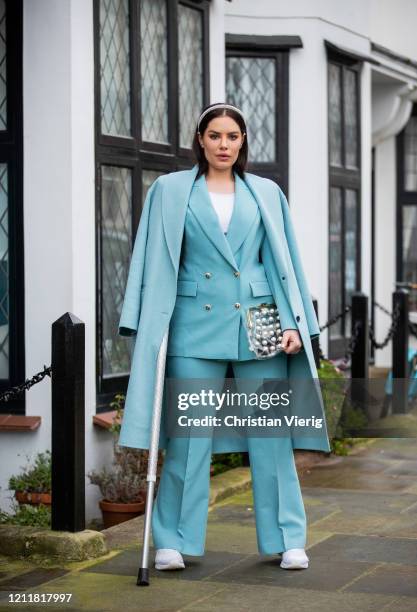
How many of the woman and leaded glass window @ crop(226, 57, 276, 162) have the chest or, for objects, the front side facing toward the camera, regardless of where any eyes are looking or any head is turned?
2

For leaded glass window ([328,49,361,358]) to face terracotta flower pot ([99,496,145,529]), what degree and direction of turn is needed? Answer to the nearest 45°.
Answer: approximately 45° to its right

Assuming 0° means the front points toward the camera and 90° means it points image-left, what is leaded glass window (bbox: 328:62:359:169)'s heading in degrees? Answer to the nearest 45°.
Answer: approximately 315°

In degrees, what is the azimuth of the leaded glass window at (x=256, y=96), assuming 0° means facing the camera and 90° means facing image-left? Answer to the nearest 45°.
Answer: approximately 0°

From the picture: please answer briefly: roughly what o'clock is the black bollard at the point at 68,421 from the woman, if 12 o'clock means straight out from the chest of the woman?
The black bollard is roughly at 4 o'clock from the woman.

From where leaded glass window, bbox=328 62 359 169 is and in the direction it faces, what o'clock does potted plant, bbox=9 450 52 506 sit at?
The potted plant is roughly at 2 o'clock from the leaded glass window.

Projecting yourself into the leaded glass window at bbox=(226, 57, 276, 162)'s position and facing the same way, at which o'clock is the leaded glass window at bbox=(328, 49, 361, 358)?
the leaded glass window at bbox=(328, 49, 361, 358) is roughly at 8 o'clock from the leaded glass window at bbox=(226, 57, 276, 162).

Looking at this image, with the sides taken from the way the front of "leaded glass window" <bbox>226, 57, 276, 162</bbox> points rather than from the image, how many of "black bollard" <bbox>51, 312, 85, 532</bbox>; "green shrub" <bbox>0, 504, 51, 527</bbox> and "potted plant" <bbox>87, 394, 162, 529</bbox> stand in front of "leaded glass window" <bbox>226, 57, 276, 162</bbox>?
3

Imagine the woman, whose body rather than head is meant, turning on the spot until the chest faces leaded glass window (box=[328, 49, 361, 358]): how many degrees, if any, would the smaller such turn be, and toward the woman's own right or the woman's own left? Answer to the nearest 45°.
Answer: approximately 180°

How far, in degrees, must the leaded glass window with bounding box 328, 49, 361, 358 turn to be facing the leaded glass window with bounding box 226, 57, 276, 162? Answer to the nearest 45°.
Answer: approximately 90° to its right

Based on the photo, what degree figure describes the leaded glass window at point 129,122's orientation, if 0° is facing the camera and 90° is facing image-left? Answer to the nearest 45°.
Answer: approximately 315°
